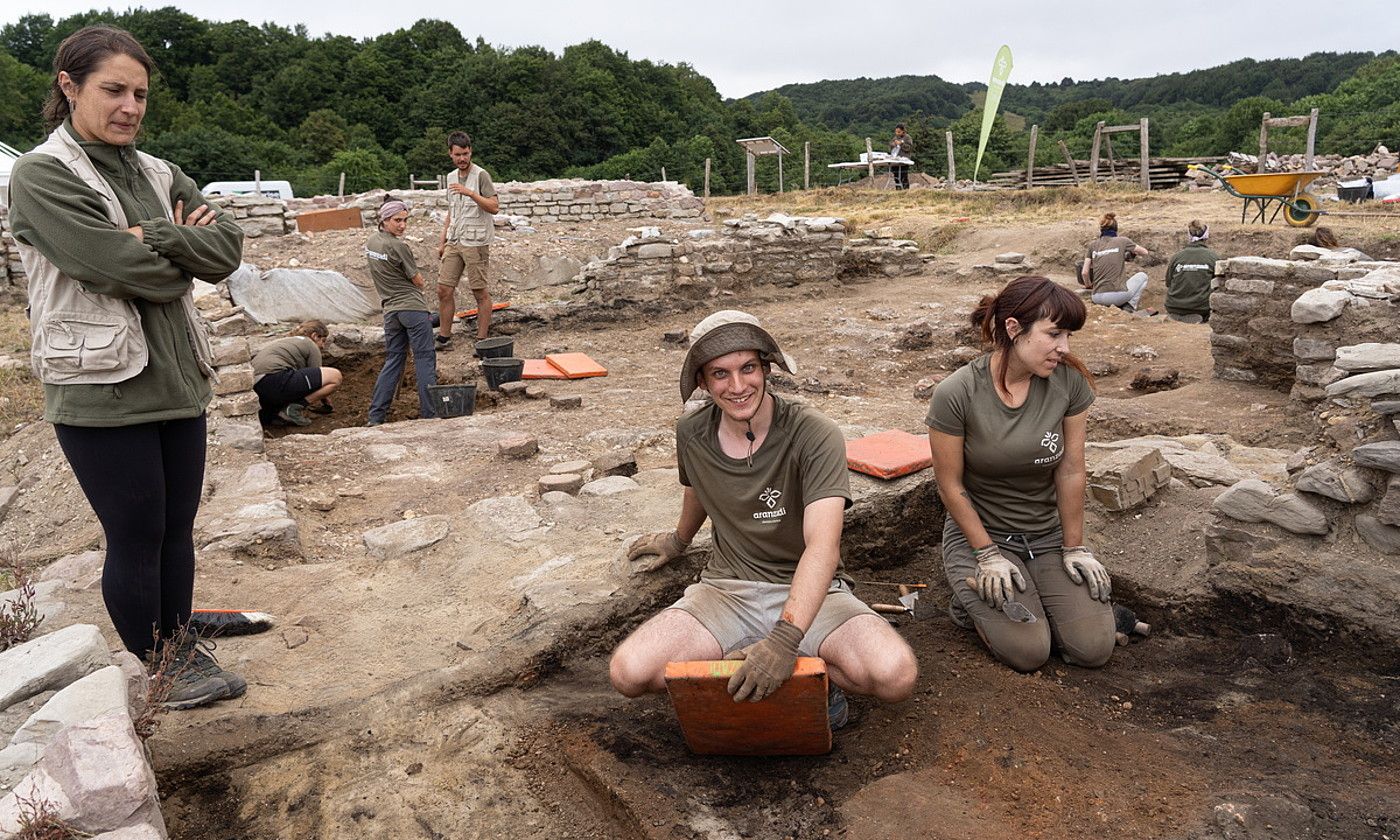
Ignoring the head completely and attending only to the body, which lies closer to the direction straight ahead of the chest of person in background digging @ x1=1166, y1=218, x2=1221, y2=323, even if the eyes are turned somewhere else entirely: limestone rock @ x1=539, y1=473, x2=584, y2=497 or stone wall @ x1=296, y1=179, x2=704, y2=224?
the stone wall

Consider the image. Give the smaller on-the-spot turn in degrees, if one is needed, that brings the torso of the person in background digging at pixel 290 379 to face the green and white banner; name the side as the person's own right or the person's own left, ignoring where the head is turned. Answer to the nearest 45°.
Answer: approximately 45° to the person's own left

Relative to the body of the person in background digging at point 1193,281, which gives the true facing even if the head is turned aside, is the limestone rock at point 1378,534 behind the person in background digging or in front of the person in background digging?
behind

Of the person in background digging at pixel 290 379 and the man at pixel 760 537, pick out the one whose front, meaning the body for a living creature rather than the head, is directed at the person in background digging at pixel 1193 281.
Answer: the person in background digging at pixel 290 379

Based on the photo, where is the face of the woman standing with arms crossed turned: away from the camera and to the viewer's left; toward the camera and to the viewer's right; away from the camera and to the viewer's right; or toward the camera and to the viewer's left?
toward the camera and to the viewer's right

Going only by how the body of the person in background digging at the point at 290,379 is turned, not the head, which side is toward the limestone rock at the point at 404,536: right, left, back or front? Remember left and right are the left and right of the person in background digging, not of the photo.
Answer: right

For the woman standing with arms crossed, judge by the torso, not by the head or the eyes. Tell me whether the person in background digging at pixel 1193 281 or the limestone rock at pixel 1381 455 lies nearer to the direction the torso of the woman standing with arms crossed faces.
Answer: the limestone rock

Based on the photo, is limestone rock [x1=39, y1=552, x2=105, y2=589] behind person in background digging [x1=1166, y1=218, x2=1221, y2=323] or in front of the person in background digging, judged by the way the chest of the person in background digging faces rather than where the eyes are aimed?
behind

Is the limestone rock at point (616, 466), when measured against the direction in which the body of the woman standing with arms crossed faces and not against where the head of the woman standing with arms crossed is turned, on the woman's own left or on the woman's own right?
on the woman's own left

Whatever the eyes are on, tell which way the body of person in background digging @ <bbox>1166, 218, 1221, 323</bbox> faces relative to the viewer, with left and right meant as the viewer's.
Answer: facing away from the viewer

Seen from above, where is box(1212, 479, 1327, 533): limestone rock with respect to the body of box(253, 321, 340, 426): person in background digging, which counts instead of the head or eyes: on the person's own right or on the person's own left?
on the person's own right

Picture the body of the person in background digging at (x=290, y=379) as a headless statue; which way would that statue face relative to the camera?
to the viewer's right
